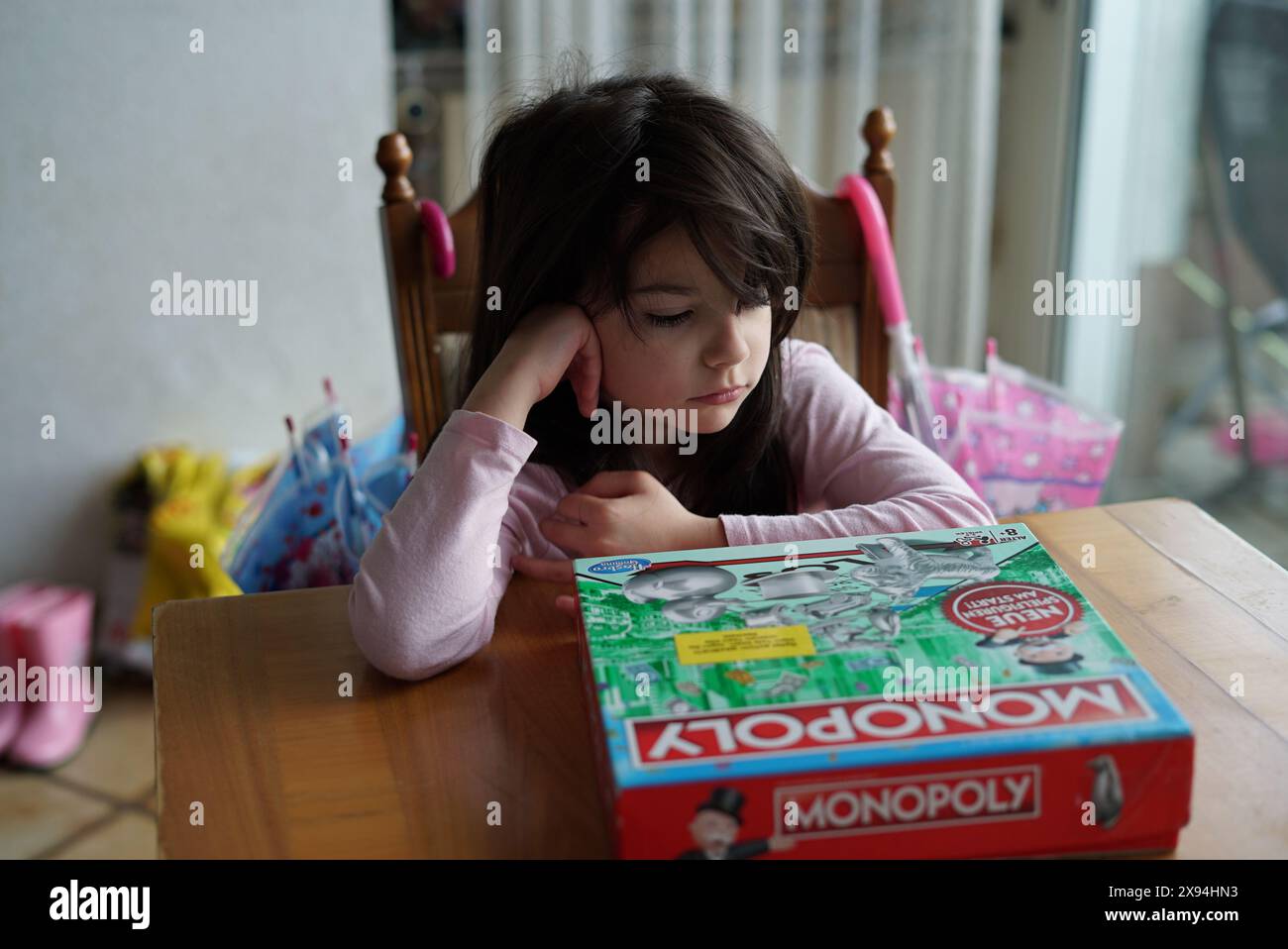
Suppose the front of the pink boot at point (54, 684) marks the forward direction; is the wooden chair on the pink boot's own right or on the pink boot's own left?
on the pink boot's own left

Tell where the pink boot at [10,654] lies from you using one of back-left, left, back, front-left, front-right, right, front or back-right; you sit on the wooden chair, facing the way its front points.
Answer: back-right

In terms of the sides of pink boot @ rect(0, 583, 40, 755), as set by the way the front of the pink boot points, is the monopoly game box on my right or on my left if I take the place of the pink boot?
on my left

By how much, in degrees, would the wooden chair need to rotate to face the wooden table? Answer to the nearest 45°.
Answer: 0° — it already faces it
